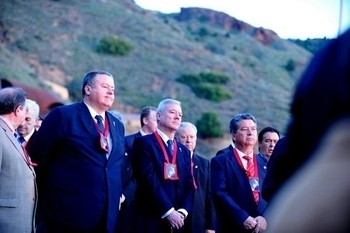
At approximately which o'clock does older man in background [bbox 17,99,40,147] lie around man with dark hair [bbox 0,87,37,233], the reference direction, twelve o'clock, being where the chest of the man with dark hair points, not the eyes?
The older man in background is roughly at 9 o'clock from the man with dark hair.

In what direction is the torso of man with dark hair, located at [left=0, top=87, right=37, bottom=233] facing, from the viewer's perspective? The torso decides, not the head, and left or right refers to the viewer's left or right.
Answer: facing to the right of the viewer

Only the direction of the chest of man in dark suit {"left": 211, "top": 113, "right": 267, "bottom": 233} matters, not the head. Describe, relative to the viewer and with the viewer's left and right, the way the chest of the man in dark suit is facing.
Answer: facing the viewer and to the right of the viewer

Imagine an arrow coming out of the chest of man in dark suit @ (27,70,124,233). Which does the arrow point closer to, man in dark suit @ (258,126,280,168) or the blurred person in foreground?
the blurred person in foreground

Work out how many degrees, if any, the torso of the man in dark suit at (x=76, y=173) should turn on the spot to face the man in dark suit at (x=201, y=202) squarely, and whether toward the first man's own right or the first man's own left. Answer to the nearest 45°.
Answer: approximately 90° to the first man's own left

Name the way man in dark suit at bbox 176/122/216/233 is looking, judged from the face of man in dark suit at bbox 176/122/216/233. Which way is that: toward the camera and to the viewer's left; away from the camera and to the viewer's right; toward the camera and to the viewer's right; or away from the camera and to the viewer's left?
toward the camera and to the viewer's right

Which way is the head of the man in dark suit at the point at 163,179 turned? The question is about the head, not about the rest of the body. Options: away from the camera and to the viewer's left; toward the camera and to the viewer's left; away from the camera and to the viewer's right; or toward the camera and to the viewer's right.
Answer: toward the camera and to the viewer's right

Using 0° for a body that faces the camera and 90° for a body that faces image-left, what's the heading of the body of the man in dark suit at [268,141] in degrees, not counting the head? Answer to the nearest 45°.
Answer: approximately 315°

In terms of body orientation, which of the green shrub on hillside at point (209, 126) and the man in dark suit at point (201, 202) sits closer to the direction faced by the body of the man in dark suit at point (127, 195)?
the man in dark suit

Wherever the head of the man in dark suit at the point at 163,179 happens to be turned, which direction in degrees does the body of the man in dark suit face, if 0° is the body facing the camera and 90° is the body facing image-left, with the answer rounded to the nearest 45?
approximately 315°

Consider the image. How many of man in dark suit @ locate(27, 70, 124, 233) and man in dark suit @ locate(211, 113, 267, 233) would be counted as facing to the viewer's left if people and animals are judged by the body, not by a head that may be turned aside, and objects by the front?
0

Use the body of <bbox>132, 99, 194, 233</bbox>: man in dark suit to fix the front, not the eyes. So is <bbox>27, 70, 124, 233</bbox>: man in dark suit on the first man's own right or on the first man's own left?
on the first man's own right
